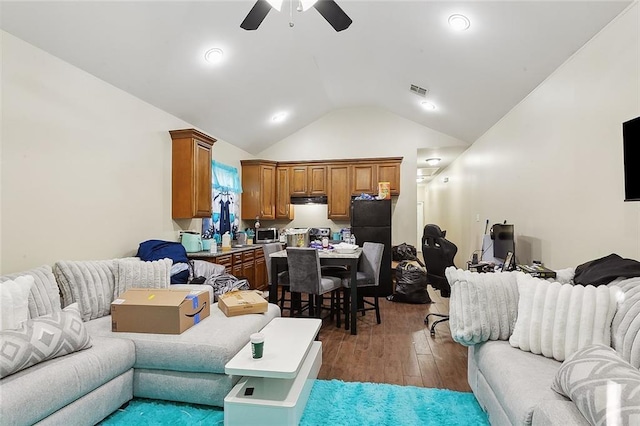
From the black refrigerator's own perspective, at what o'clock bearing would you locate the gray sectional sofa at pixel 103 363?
The gray sectional sofa is roughly at 1 o'clock from the black refrigerator.

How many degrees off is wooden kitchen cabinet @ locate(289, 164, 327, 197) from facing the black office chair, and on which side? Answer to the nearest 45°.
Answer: approximately 45° to its left

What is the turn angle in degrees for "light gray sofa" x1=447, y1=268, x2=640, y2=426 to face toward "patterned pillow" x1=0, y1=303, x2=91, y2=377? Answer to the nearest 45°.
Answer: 0° — it already faces it

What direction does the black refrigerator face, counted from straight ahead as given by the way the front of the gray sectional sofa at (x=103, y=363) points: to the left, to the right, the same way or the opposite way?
to the right

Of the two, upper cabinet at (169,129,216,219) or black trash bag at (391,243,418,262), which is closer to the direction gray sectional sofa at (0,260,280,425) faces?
the black trash bag

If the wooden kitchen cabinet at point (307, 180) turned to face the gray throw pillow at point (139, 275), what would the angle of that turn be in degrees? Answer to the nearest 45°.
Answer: approximately 45° to its right

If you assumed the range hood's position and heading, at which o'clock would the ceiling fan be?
The ceiling fan is roughly at 12 o'clock from the range hood.
